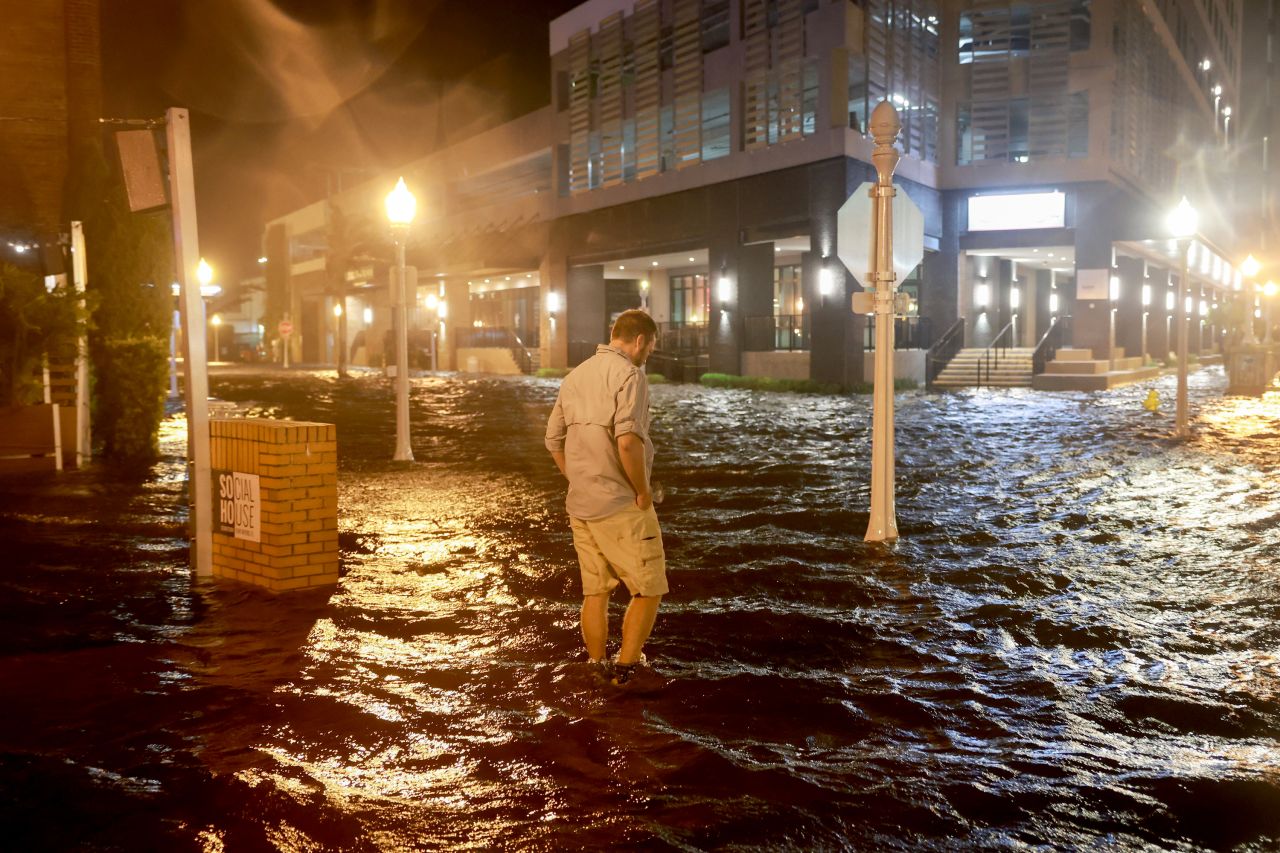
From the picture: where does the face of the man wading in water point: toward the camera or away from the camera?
away from the camera

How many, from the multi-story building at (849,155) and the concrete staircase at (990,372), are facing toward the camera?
2

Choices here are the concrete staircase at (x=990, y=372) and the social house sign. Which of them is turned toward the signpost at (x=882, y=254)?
the concrete staircase

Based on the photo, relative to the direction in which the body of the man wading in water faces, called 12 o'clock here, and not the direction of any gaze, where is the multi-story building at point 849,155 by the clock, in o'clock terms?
The multi-story building is roughly at 11 o'clock from the man wading in water.

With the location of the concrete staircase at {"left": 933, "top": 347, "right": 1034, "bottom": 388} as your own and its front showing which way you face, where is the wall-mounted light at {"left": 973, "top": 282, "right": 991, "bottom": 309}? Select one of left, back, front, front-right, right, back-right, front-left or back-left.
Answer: back

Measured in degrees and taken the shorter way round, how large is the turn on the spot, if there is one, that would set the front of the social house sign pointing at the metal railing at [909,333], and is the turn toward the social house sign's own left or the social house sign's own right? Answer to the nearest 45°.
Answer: approximately 180°

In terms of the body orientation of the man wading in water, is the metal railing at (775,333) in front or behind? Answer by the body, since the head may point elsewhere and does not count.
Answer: in front

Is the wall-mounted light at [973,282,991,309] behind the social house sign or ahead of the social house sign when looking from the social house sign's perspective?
behind

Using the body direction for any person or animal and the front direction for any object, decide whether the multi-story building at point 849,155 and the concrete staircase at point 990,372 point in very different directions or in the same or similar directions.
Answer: same or similar directions

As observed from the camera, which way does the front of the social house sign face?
facing the viewer and to the left of the viewer

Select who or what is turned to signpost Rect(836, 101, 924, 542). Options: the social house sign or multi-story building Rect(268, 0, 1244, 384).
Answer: the multi-story building

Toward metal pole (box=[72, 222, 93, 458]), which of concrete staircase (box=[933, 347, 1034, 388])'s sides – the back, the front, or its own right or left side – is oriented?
front

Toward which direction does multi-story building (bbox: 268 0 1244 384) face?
toward the camera

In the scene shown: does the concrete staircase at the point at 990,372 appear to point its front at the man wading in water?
yes

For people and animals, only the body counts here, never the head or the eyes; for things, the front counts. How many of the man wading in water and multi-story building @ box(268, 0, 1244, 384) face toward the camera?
1

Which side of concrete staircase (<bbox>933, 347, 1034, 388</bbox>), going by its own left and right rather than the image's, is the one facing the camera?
front

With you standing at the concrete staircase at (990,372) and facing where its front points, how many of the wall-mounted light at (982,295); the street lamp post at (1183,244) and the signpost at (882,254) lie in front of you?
2
